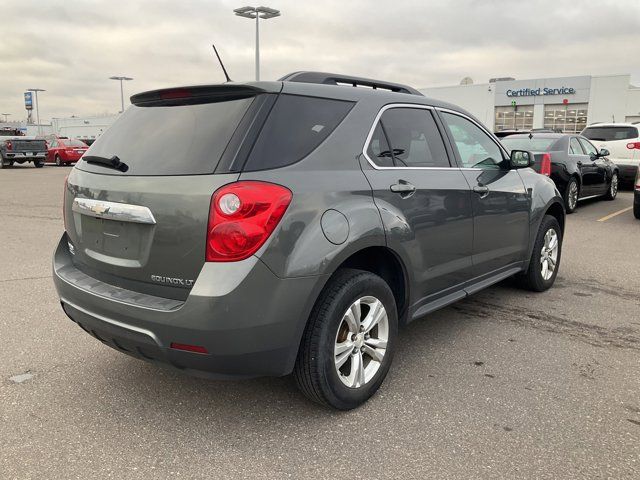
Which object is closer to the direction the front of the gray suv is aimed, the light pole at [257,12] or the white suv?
the white suv

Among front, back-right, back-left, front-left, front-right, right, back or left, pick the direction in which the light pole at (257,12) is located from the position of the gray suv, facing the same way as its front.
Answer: front-left

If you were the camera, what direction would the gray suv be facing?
facing away from the viewer and to the right of the viewer

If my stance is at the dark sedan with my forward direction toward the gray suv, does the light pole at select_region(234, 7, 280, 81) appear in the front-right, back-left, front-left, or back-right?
back-right

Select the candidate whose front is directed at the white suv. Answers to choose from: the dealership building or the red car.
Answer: the dealership building

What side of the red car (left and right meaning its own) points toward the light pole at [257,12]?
back

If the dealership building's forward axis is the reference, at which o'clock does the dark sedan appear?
The dark sedan is roughly at 12 o'clock from the dealership building.

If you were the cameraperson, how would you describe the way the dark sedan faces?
facing away from the viewer and to the right of the viewer

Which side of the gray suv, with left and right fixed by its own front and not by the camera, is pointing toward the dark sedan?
front

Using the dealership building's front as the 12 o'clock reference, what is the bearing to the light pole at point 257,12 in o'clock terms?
The light pole is roughly at 1 o'clock from the dealership building.

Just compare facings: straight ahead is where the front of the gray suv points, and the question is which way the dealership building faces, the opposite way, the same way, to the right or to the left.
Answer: the opposite way

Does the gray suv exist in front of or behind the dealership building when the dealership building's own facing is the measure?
in front

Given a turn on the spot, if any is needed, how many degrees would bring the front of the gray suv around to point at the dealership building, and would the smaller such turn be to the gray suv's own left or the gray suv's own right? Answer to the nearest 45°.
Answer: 0° — it already faces it

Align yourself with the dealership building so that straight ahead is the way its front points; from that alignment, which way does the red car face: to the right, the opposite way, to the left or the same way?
to the right

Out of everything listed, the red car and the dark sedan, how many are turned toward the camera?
0

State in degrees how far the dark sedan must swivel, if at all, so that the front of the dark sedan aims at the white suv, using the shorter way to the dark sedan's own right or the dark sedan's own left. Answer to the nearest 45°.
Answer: approximately 45° to the dark sedan's own left

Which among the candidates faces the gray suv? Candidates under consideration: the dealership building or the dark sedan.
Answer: the dealership building

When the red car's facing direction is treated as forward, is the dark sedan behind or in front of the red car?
behind

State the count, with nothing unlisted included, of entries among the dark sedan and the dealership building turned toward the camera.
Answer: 1
